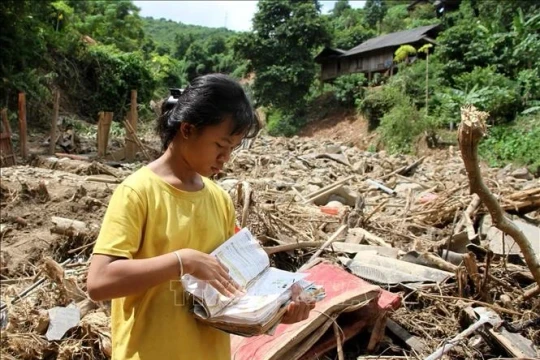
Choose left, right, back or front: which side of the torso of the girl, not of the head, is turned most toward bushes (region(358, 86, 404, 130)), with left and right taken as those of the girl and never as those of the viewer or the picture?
left

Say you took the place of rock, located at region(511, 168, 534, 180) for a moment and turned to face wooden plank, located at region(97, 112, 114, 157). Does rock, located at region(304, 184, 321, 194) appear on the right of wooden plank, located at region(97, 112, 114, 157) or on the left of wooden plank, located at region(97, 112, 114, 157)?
left

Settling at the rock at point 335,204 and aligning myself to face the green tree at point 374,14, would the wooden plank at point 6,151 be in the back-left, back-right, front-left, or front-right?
front-left

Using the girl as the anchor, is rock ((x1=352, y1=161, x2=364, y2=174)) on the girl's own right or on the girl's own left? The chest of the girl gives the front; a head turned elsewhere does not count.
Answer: on the girl's own left

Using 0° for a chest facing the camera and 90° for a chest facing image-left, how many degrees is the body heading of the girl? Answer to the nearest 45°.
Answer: approximately 315°

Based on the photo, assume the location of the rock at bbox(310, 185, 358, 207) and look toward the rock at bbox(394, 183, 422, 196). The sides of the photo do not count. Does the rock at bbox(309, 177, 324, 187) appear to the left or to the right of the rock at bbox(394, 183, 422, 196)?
left

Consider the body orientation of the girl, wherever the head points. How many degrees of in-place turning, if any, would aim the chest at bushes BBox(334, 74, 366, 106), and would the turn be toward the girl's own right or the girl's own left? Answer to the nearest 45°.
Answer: approximately 135° to the girl's own left

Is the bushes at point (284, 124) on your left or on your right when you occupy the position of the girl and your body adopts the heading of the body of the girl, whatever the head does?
on your left

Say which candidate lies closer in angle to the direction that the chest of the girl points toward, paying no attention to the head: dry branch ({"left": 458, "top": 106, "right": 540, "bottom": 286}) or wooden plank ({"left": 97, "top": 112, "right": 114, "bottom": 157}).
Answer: the dry branch

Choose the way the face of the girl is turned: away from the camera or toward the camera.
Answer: toward the camera

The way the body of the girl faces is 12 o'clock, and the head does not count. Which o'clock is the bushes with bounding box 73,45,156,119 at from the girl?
The bushes is roughly at 7 o'clock from the girl.
